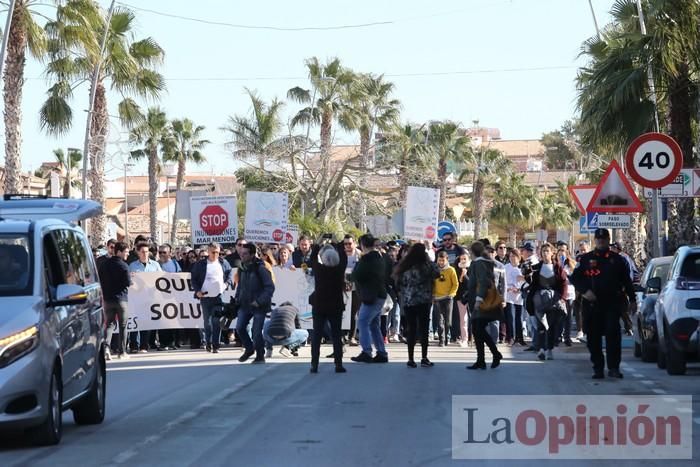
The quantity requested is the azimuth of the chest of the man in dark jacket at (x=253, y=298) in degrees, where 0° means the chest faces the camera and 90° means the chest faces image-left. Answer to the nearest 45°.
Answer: approximately 45°

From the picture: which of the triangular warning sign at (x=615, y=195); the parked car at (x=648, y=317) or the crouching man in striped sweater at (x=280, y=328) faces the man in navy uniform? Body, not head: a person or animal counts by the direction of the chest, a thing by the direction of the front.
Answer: the triangular warning sign

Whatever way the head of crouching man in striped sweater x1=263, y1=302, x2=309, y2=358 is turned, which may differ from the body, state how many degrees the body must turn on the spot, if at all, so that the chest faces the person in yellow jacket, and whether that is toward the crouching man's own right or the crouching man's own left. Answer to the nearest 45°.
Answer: approximately 45° to the crouching man's own right

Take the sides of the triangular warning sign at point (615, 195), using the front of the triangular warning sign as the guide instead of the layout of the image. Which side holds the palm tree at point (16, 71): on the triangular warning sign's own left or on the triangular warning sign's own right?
on the triangular warning sign's own right

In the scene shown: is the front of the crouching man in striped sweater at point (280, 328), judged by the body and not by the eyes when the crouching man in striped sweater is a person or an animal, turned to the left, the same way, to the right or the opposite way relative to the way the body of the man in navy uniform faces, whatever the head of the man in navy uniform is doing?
the opposite way

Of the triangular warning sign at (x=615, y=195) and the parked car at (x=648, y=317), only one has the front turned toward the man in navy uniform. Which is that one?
the triangular warning sign

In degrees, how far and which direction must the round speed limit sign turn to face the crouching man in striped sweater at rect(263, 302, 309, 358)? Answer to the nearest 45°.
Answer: approximately 90° to its right

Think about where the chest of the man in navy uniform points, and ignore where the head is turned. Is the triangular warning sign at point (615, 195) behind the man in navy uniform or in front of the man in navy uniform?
behind
